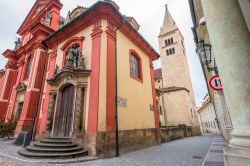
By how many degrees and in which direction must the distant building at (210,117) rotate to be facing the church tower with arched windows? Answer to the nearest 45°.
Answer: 0° — it already faces it

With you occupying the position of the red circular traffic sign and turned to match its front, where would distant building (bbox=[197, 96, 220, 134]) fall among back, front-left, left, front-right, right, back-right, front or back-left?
back

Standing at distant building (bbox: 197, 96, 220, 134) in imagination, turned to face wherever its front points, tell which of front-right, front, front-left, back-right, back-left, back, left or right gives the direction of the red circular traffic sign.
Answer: front-left

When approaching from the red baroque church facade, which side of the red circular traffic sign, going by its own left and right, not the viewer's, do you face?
right

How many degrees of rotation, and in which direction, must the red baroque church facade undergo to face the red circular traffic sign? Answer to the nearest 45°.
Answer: approximately 90° to its left

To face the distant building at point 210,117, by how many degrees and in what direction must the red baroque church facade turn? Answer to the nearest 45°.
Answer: approximately 180°

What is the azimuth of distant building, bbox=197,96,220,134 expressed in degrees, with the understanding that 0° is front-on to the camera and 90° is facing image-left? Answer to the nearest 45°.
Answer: approximately 45°

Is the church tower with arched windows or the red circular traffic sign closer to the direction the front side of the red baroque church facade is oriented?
the red circular traffic sign
